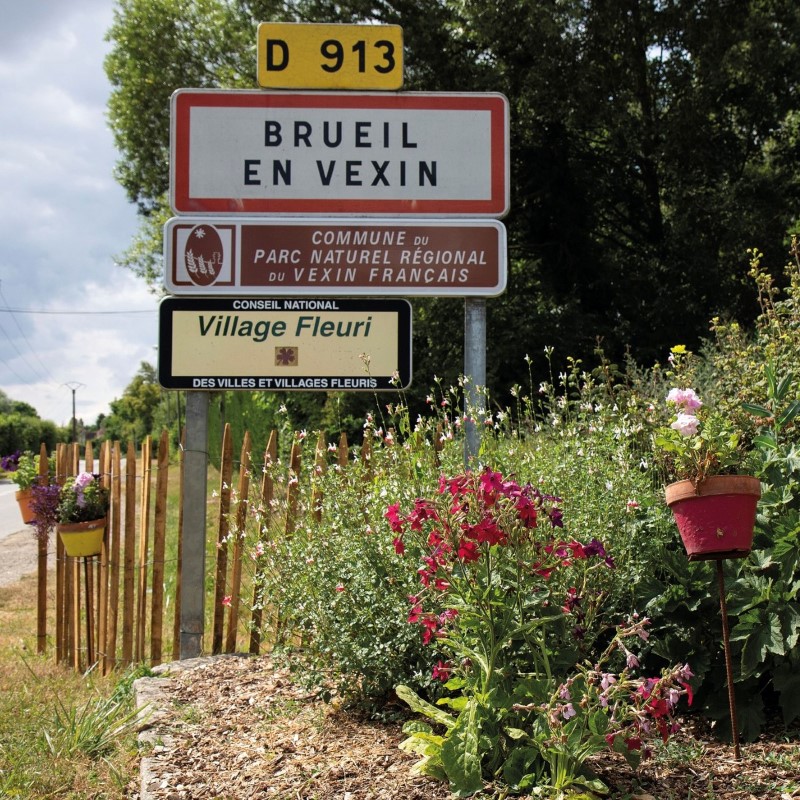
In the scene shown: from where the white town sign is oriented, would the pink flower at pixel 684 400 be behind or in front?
in front

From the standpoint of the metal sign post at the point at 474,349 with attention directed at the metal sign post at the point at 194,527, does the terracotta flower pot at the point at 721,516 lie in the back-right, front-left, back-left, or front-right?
back-left

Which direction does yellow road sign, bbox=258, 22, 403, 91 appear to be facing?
toward the camera

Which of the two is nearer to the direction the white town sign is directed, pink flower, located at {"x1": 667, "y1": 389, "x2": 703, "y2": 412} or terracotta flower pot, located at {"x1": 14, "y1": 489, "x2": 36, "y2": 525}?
the pink flower

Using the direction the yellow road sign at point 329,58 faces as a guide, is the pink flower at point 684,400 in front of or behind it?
in front

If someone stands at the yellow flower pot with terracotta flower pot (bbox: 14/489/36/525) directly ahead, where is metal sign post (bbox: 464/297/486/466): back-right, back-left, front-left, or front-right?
back-right

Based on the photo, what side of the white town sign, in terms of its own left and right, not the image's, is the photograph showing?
front
